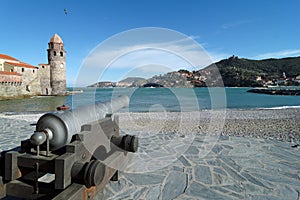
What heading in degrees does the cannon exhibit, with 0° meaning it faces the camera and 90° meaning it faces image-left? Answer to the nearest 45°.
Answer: approximately 225°

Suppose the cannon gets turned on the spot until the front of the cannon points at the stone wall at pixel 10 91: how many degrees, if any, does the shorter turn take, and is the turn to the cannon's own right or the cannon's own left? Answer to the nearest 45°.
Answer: approximately 45° to the cannon's own left
